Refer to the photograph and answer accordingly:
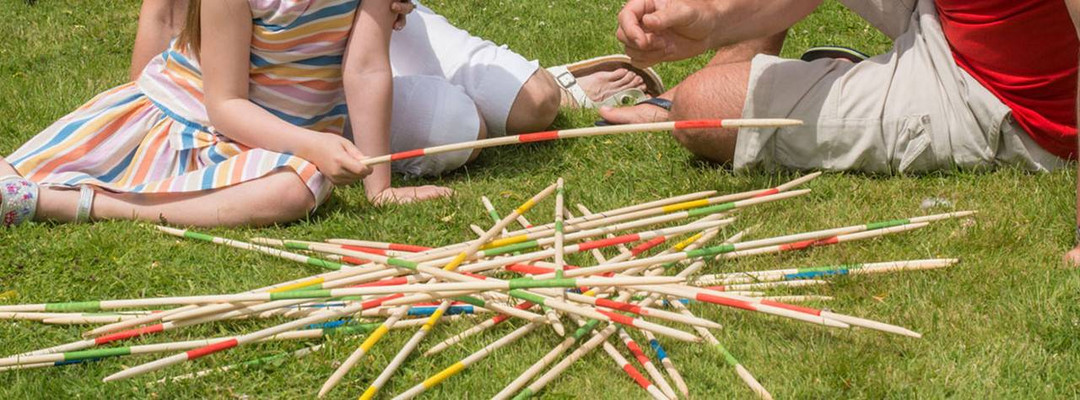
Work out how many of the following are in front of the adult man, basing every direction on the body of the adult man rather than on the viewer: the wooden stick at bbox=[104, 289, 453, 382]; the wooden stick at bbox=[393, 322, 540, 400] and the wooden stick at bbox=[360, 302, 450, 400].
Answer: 3

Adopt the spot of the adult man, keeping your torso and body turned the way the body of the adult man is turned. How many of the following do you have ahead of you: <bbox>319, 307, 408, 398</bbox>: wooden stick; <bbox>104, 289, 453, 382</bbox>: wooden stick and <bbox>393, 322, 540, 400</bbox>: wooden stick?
3

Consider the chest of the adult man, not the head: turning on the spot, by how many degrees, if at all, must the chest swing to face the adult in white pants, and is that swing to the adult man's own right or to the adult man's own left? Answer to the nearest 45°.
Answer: approximately 45° to the adult man's own right

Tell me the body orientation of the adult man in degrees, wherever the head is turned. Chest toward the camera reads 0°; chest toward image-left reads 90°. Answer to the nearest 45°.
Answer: approximately 45°

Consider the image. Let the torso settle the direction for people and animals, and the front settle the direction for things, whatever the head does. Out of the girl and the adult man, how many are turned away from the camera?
0

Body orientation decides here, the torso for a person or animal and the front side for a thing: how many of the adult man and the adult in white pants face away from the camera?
0

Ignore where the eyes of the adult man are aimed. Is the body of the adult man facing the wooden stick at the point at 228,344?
yes
